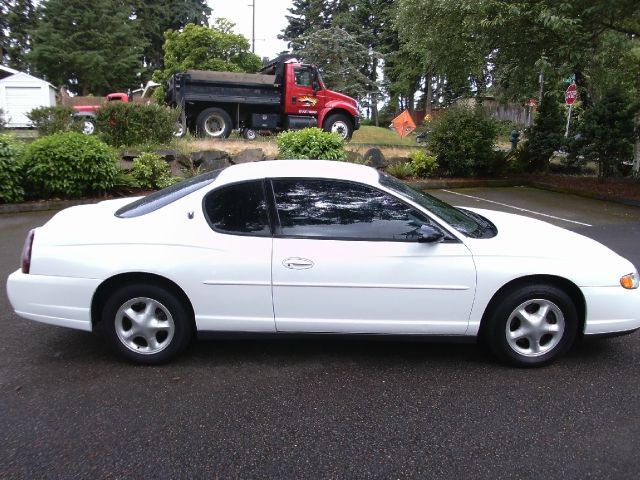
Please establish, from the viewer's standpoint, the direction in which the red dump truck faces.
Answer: facing to the right of the viewer

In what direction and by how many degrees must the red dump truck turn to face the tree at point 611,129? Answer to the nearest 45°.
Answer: approximately 45° to its right

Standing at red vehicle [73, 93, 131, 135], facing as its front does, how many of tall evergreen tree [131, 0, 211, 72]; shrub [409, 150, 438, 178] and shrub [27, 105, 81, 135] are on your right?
1

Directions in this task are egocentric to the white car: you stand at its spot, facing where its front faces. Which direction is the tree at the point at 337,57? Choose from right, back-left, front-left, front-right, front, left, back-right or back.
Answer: left

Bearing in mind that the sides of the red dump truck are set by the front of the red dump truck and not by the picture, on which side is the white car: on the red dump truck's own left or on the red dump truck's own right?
on the red dump truck's own right

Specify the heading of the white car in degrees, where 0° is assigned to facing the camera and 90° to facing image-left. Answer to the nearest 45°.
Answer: approximately 270°

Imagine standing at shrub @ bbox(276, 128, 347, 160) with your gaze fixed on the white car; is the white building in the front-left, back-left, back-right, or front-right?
back-right
